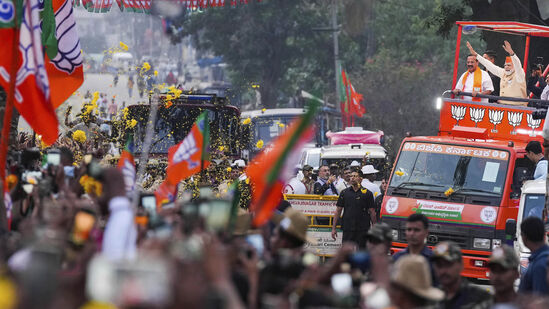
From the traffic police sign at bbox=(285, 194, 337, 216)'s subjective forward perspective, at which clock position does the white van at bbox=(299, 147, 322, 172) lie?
The white van is roughly at 6 o'clock from the traffic police sign.

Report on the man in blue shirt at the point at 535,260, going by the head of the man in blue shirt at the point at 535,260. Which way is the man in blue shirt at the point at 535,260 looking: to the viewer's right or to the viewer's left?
to the viewer's left

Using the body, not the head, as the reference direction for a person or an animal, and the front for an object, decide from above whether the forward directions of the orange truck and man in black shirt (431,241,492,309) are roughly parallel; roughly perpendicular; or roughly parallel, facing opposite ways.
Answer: roughly parallel

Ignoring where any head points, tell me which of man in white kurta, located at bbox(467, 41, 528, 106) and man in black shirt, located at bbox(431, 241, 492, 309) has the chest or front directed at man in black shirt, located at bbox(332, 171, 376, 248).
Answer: the man in white kurta

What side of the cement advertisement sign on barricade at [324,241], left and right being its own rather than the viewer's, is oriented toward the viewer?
front

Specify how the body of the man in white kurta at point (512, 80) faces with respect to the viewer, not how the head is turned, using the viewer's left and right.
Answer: facing the viewer and to the left of the viewer

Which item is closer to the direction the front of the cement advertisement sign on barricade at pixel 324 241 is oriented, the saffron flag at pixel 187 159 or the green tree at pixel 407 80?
the saffron flag

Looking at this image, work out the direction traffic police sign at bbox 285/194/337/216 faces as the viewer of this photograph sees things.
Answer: facing the viewer

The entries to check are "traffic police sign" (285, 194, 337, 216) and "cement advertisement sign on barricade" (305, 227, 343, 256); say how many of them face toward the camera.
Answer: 2

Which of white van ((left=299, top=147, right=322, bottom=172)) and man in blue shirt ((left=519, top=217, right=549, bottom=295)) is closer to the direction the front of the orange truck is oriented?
the man in blue shirt

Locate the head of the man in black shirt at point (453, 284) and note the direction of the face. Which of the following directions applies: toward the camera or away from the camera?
toward the camera

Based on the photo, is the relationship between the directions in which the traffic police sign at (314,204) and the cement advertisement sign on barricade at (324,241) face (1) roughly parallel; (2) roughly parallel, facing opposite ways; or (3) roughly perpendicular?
roughly parallel

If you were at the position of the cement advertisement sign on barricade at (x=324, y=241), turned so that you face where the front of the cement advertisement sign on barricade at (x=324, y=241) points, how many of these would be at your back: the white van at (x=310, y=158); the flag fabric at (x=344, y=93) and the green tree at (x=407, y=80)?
3

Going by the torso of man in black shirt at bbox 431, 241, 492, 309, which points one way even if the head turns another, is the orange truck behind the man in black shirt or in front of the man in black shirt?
behind
